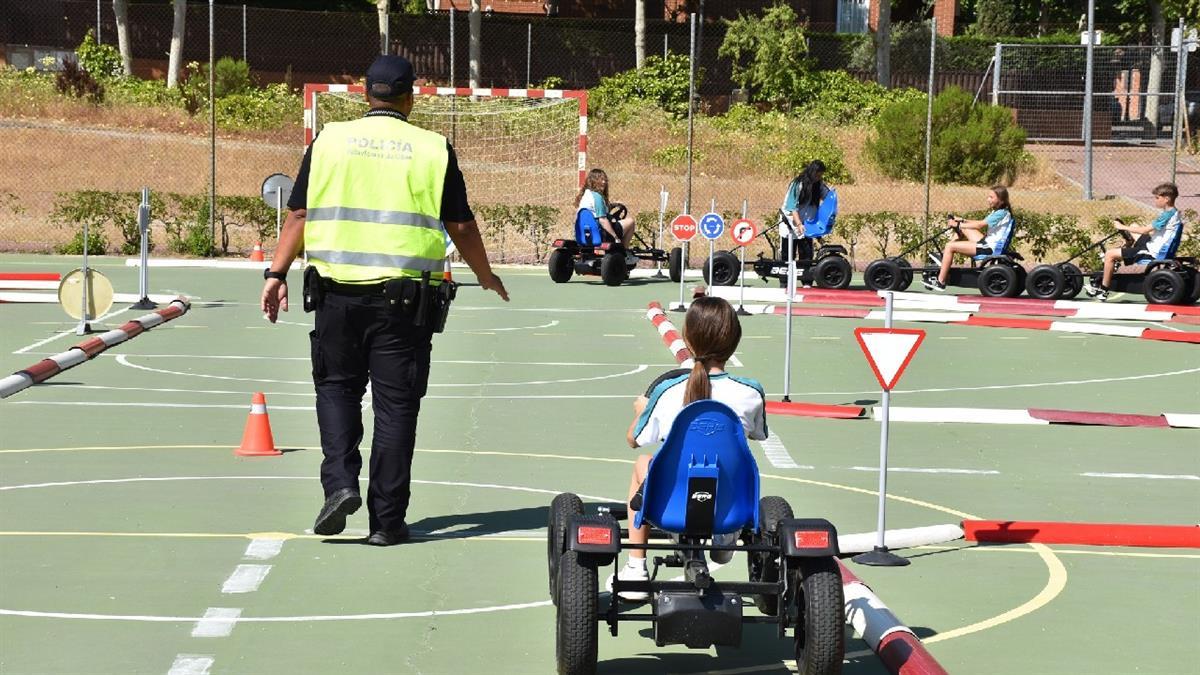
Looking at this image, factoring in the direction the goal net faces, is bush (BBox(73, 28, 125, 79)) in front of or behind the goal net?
behind

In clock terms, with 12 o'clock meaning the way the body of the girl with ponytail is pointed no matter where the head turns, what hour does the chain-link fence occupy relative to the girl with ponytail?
The chain-link fence is roughly at 12 o'clock from the girl with ponytail.

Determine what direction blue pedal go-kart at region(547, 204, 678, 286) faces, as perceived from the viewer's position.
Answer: facing away from the viewer and to the right of the viewer

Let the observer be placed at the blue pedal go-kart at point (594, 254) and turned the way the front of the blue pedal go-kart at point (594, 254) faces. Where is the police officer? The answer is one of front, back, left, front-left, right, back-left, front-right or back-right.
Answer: back-right

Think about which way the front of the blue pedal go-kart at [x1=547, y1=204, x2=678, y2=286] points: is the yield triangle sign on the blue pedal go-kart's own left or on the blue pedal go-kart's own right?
on the blue pedal go-kart's own right

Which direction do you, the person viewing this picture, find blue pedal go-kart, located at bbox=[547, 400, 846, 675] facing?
facing away from the viewer

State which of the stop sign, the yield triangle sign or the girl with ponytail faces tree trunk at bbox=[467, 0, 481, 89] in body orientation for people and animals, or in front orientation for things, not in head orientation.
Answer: the girl with ponytail

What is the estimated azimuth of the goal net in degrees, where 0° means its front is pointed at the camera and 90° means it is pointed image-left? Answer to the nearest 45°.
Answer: approximately 0°

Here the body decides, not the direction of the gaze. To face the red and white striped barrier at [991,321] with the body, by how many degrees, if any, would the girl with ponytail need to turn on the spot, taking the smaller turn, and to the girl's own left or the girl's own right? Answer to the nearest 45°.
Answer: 0° — they already face it

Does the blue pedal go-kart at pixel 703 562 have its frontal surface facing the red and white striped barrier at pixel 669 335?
yes

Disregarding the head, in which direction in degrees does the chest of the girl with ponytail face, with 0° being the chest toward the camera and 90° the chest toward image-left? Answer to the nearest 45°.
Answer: approximately 180°

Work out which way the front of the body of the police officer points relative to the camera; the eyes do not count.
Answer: away from the camera
